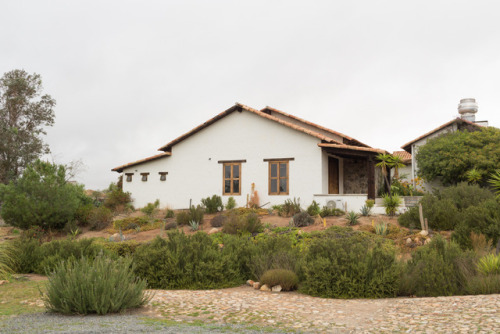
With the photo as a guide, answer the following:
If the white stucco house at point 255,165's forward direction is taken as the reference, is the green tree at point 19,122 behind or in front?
behind

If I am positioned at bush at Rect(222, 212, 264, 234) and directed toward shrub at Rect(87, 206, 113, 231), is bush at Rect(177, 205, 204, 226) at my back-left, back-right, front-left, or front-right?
front-right

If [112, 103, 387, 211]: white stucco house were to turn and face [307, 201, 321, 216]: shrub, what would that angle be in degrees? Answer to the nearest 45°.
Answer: approximately 45° to its left

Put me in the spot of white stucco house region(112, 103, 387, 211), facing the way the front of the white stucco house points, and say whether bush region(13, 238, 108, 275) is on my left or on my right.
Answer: on my right
